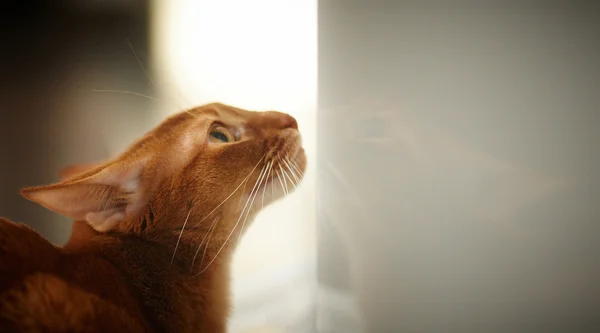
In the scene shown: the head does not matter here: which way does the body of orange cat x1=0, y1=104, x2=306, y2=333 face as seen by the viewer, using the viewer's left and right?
facing to the right of the viewer
